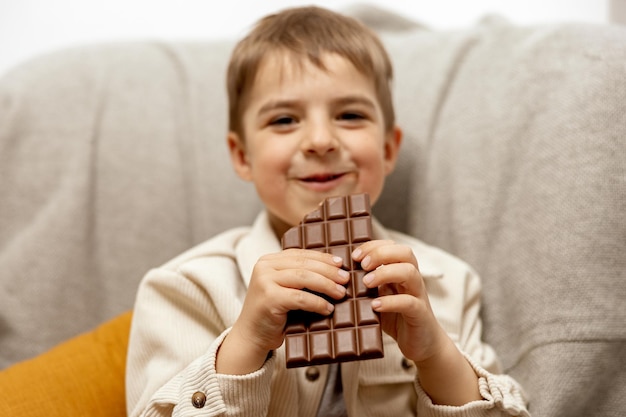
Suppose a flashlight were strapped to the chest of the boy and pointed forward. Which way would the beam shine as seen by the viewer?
toward the camera

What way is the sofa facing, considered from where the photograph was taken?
facing the viewer

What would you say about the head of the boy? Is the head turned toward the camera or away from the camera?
toward the camera
